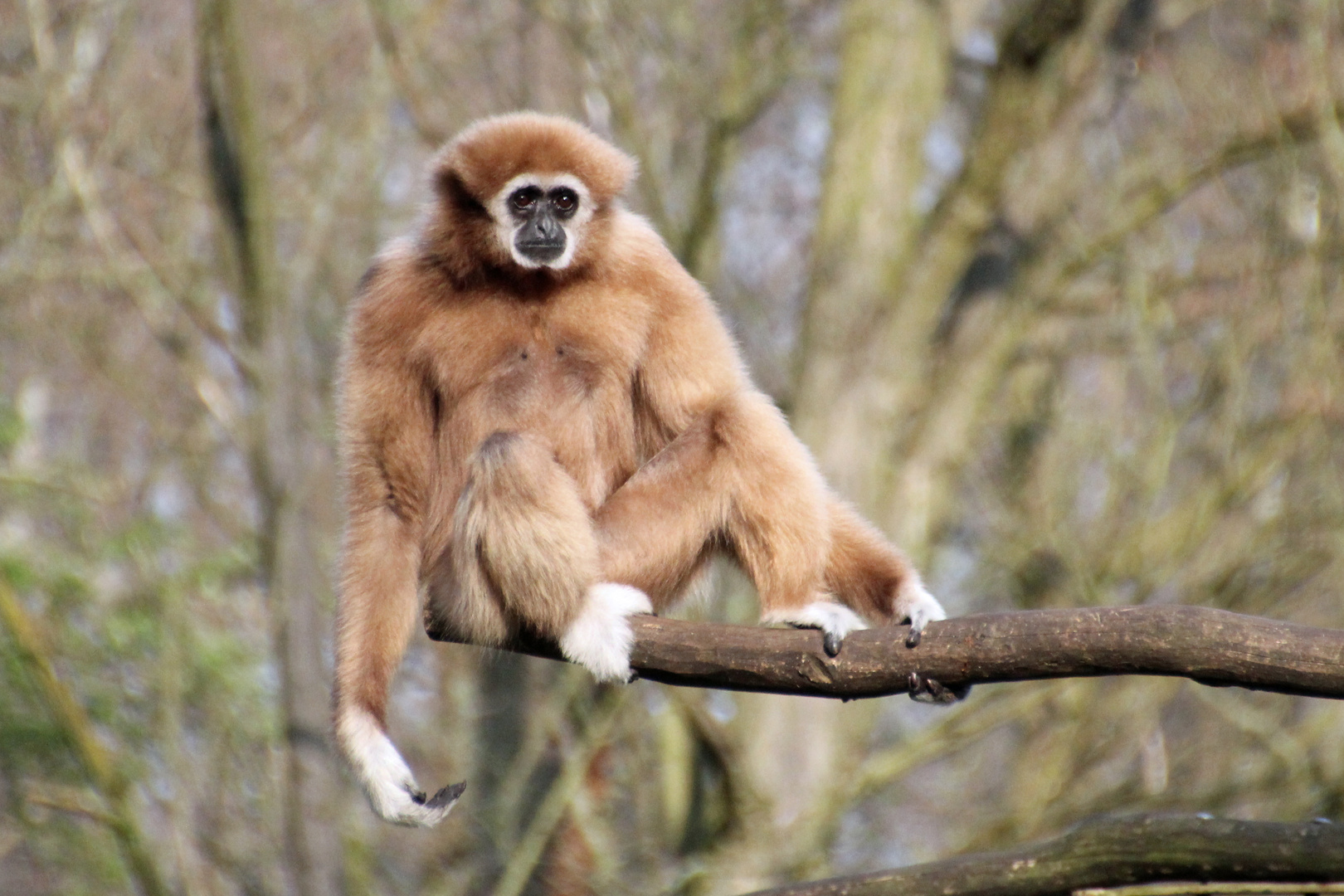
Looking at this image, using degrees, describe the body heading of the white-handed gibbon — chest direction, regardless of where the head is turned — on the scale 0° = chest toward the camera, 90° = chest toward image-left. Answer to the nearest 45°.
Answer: approximately 0°

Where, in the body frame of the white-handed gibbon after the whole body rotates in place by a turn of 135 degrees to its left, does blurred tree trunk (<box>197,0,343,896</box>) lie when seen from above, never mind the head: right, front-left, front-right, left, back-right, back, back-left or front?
left

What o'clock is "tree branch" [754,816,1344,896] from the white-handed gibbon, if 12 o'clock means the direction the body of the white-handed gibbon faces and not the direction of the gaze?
The tree branch is roughly at 10 o'clock from the white-handed gibbon.
